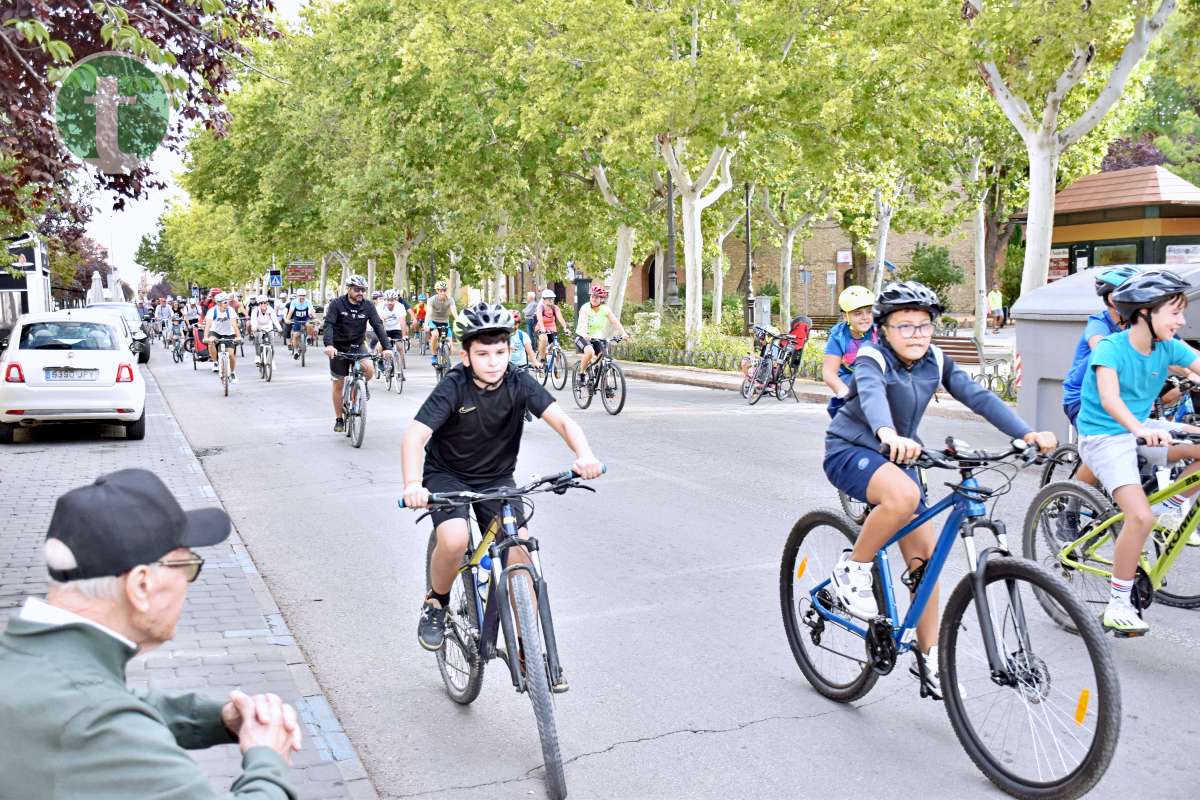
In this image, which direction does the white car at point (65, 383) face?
away from the camera

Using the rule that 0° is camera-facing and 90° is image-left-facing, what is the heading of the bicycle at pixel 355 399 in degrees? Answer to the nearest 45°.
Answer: approximately 0°

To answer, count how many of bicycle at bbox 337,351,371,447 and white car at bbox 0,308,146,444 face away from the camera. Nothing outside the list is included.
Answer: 1

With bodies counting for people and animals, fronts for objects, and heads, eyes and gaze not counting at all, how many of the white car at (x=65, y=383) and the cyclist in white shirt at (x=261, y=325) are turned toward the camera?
1

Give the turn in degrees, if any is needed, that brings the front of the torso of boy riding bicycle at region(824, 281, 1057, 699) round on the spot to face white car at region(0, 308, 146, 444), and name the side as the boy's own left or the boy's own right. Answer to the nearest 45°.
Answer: approximately 180°

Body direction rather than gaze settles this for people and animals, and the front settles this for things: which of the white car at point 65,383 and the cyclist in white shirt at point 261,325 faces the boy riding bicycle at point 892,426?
the cyclist in white shirt

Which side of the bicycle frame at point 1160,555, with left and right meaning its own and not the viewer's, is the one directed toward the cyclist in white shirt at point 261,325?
back

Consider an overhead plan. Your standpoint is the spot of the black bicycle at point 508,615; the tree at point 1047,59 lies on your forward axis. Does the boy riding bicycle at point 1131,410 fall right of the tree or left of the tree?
right

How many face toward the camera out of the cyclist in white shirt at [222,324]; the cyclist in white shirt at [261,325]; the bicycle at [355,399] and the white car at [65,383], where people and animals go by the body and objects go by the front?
3

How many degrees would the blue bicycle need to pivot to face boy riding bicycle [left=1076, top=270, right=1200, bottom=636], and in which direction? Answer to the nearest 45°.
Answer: approximately 135° to its left
